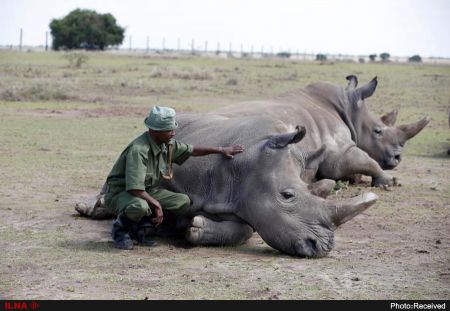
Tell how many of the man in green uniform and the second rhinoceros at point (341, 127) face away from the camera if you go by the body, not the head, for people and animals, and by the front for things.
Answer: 0

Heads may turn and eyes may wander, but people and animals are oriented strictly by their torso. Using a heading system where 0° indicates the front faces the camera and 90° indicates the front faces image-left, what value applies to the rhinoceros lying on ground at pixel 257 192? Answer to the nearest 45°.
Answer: approximately 315°

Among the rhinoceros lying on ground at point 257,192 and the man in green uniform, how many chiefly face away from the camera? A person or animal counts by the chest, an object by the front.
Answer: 0

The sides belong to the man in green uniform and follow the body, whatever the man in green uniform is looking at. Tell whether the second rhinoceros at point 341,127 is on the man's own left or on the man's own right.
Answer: on the man's own left

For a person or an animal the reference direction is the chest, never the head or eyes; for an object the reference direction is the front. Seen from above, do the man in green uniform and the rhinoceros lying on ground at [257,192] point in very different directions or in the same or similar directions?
same or similar directions

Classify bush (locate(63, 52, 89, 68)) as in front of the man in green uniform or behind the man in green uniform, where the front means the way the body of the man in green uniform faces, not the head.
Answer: behind

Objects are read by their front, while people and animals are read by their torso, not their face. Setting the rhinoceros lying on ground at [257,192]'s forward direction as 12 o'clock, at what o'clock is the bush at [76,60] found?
The bush is roughly at 7 o'clock from the rhinoceros lying on ground.

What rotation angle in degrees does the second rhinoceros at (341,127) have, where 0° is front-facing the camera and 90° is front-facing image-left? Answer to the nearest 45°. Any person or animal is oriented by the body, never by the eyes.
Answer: approximately 270°

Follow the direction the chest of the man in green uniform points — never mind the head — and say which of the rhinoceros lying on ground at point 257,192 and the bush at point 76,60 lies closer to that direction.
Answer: the rhinoceros lying on ground
